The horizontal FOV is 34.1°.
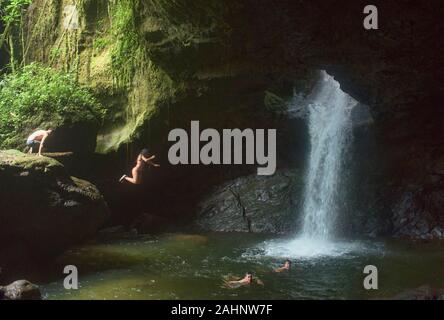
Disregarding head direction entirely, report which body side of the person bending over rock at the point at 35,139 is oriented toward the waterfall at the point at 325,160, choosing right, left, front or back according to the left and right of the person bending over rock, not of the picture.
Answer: front

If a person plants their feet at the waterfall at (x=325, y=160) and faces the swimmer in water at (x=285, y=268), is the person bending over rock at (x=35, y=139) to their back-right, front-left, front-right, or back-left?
front-right

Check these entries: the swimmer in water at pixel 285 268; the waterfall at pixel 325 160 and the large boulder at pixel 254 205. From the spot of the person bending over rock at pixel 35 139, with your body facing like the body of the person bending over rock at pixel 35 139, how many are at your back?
0

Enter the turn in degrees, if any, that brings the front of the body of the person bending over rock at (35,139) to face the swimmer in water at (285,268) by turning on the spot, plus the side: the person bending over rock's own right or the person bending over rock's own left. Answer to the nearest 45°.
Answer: approximately 45° to the person bending over rock's own right

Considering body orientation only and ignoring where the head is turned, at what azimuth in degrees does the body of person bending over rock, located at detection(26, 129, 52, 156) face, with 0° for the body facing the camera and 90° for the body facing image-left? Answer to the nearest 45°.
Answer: approximately 270°

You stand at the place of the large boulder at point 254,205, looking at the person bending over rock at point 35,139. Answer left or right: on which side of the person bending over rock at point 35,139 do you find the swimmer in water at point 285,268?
left
